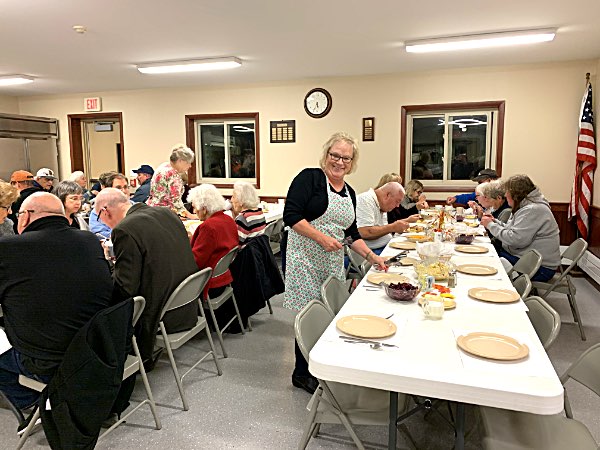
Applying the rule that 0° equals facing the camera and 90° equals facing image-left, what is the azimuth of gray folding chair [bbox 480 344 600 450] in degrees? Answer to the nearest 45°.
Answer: approximately 90°

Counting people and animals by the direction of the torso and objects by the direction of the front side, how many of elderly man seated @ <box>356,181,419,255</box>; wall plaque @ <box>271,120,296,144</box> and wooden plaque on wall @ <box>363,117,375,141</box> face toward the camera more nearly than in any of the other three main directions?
2

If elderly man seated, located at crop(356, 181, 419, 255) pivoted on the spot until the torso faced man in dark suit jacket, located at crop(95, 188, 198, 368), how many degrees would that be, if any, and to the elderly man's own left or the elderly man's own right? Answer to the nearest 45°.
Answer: approximately 135° to the elderly man's own right

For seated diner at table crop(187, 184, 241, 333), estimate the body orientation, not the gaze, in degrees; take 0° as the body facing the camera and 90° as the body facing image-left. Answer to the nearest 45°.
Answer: approximately 135°

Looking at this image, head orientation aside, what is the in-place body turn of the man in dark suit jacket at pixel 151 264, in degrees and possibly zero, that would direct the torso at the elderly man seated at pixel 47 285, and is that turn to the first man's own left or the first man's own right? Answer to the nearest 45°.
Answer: approximately 90° to the first man's own left

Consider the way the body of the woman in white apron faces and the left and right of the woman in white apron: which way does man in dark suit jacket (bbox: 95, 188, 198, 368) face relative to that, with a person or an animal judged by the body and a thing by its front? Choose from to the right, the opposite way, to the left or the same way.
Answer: the opposite way

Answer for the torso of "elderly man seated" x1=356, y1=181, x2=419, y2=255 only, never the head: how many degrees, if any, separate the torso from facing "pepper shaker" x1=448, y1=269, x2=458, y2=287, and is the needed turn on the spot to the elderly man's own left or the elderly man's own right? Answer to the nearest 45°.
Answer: approximately 90° to the elderly man's own right

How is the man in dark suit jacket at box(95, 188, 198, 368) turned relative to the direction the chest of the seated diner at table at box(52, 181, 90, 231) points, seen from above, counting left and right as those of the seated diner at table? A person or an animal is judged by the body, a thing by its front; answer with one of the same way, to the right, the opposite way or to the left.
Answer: the opposite way

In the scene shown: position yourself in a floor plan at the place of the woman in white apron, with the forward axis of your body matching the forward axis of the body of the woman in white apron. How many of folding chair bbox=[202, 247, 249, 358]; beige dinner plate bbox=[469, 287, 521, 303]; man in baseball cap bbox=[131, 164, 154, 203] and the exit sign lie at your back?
3
